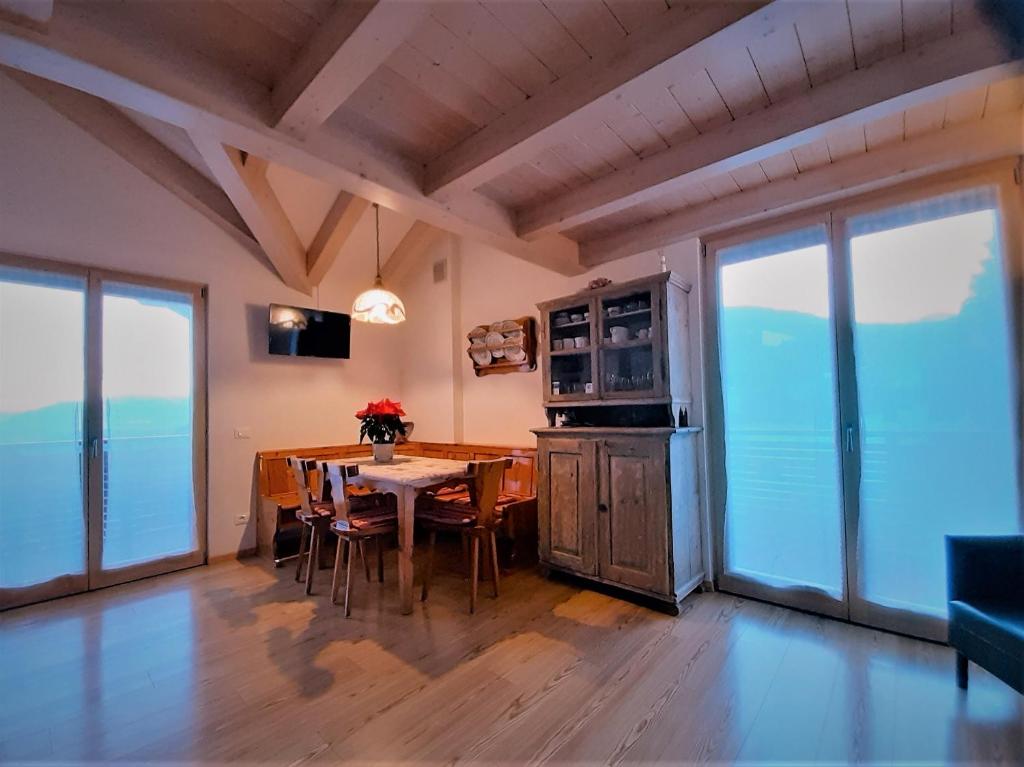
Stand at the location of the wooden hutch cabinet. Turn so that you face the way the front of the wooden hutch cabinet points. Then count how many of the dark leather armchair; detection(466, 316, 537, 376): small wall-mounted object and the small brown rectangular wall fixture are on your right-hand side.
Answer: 2

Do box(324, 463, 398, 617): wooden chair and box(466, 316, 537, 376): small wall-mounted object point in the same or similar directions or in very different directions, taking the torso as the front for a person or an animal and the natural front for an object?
very different directions

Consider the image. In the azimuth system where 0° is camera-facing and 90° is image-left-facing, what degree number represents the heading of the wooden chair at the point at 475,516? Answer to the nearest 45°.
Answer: approximately 135°

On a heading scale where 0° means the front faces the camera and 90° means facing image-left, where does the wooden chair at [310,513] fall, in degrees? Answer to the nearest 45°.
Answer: approximately 225°

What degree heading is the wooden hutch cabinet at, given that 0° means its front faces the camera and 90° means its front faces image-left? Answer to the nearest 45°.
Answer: approximately 45°

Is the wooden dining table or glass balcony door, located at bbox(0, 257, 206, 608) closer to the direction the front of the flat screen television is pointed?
the wooden dining table

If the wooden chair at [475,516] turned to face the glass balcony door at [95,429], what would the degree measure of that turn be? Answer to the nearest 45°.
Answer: approximately 45° to its left

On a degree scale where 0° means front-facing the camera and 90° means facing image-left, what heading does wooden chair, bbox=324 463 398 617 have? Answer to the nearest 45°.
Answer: approximately 225°

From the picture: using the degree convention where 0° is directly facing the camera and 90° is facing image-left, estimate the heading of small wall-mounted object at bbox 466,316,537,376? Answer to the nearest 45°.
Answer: approximately 45°

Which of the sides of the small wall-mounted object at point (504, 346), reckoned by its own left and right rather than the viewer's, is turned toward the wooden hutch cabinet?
left

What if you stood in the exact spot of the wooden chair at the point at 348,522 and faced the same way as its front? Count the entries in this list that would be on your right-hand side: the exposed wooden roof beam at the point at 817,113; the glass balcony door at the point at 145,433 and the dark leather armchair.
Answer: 2
